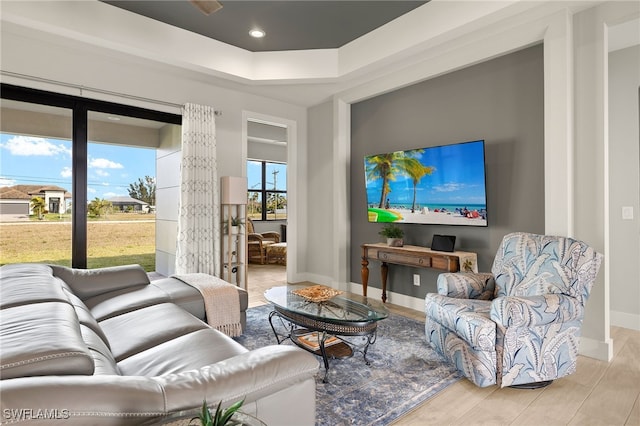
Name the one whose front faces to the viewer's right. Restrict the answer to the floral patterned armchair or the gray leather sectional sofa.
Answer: the gray leather sectional sofa

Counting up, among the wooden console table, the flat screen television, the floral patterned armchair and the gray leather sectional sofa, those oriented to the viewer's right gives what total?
1

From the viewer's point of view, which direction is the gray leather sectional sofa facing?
to the viewer's right

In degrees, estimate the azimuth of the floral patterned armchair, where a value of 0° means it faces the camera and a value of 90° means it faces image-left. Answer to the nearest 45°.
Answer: approximately 45°

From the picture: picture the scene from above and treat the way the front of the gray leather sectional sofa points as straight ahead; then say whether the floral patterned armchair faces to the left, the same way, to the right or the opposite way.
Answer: the opposite way

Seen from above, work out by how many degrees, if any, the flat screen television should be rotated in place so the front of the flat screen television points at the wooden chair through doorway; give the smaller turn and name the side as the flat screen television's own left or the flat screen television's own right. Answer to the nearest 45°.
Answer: approximately 90° to the flat screen television's own right

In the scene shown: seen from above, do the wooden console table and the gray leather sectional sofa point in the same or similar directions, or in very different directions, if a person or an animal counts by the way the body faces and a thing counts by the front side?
very different directions

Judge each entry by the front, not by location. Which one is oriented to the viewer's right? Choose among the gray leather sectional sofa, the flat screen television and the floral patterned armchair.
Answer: the gray leather sectional sofa

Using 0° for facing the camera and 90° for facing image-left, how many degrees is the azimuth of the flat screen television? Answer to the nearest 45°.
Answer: approximately 45°

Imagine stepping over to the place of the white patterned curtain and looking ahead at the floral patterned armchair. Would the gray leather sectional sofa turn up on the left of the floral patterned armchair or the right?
right

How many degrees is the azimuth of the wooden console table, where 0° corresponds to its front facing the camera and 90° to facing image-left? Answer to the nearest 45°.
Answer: approximately 45°
